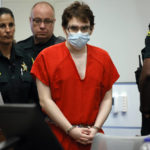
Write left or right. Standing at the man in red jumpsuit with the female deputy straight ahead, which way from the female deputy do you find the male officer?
right

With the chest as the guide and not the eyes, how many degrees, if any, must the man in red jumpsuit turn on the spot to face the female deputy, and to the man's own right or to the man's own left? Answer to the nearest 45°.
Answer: approximately 135° to the man's own right

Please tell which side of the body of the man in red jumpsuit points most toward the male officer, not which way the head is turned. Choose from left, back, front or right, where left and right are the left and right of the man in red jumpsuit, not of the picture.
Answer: back

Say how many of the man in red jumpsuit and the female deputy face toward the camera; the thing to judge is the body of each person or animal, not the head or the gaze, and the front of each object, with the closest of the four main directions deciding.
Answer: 2

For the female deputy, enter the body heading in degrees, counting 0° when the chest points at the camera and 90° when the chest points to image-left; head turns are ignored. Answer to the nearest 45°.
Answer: approximately 0°
